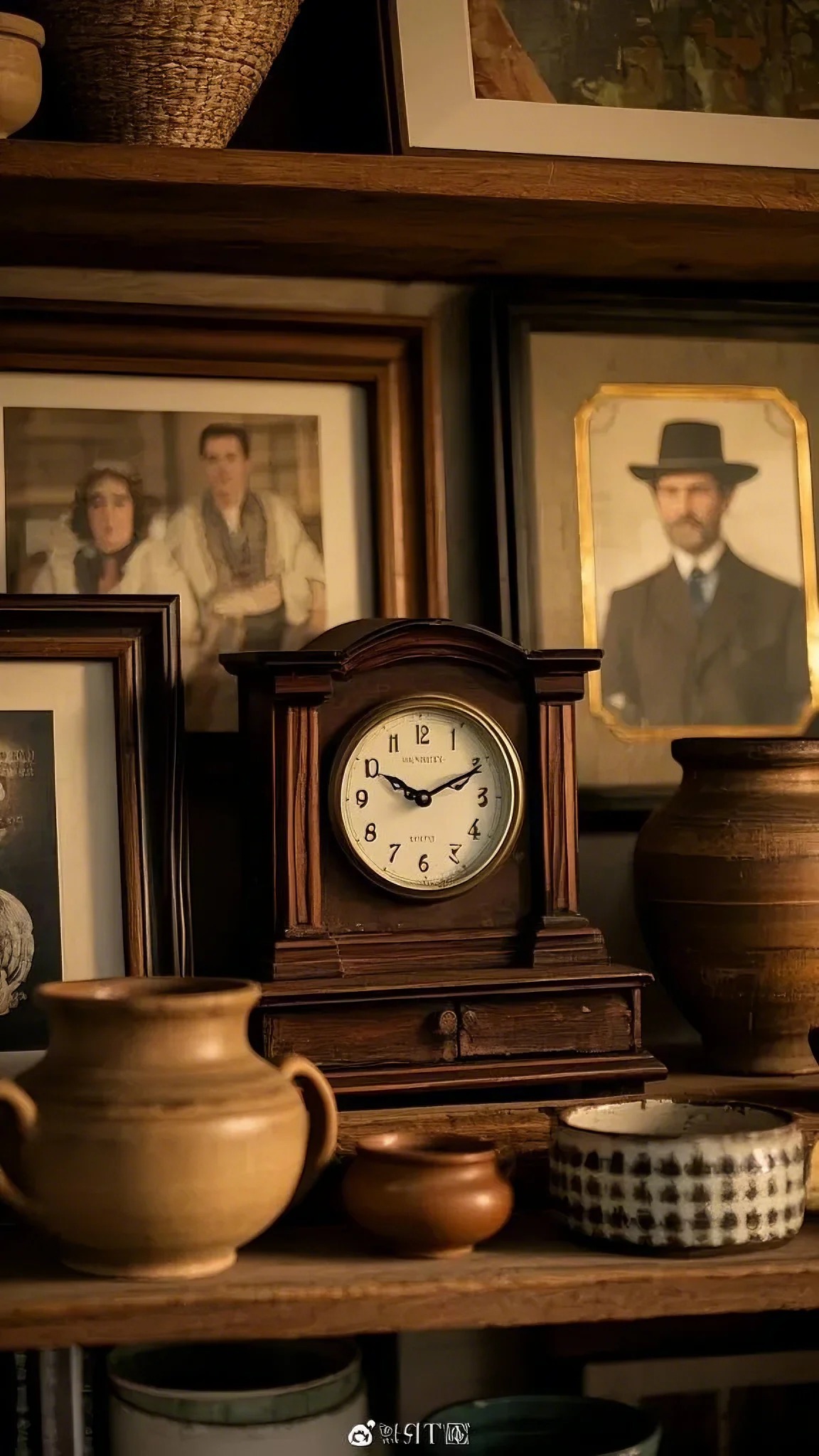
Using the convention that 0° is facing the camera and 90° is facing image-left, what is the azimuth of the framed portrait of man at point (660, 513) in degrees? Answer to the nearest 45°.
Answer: approximately 0°

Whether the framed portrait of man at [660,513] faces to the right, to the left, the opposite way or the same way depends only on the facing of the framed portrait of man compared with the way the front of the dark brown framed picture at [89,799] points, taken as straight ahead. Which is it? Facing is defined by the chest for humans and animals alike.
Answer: the same way

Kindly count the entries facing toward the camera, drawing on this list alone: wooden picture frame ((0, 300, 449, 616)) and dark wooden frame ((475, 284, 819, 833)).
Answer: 2

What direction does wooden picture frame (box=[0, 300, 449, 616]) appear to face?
toward the camera

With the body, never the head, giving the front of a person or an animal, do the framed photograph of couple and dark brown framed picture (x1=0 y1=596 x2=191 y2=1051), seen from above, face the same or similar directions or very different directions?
same or similar directions
